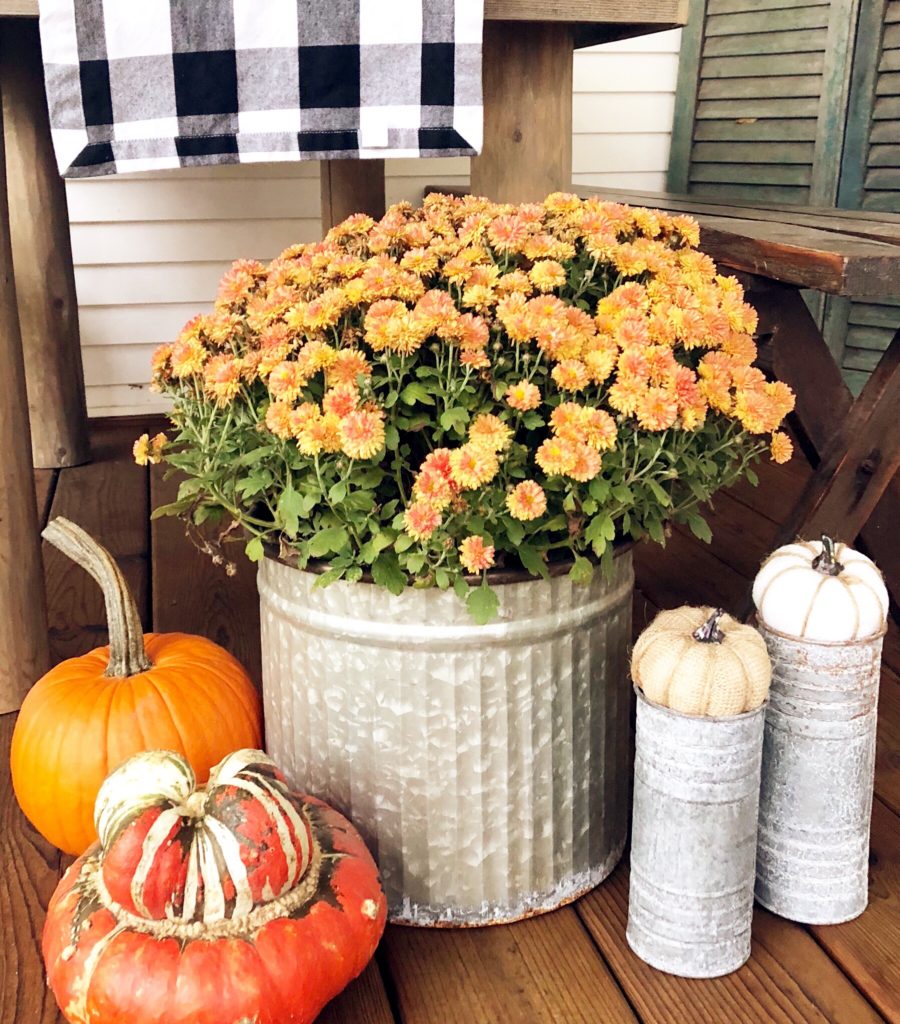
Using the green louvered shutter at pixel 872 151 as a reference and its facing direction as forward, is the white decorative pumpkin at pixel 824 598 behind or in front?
in front

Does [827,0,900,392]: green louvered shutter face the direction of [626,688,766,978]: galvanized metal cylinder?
yes

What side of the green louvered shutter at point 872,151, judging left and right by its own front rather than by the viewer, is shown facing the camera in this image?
front

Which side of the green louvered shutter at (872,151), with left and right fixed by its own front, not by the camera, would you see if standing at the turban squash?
front

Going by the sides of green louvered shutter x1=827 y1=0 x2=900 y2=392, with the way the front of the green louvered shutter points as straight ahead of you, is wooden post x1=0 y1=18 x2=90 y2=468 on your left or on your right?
on your right

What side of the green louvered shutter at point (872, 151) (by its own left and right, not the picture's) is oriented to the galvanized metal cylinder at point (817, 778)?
front

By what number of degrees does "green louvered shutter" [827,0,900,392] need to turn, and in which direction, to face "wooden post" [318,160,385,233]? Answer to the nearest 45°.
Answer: approximately 45° to its right

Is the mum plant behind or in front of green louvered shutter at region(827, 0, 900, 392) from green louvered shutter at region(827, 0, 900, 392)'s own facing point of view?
in front

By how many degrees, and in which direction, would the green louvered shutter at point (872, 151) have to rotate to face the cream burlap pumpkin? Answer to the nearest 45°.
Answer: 0° — it already faces it

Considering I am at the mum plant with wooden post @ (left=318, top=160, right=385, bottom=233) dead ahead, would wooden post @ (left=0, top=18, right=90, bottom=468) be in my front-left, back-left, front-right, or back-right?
front-left

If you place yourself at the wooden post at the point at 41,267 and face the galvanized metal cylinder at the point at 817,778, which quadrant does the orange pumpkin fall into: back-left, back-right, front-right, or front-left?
front-right
